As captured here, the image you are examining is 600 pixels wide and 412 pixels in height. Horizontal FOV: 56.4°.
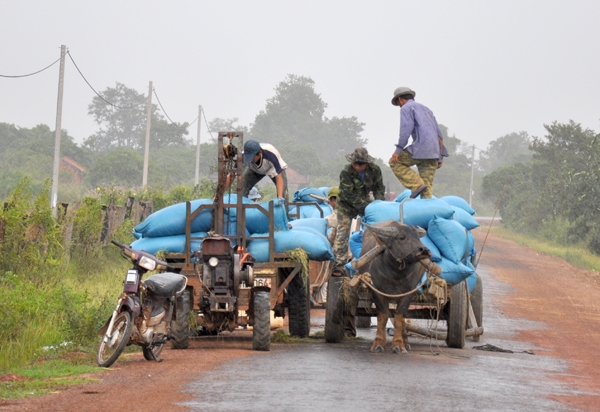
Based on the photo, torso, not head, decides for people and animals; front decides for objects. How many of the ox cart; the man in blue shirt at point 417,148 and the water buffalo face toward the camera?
2

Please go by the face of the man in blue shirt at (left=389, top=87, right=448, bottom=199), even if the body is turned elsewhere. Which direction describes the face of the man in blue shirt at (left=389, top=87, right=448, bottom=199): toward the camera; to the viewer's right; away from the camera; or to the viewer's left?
to the viewer's left

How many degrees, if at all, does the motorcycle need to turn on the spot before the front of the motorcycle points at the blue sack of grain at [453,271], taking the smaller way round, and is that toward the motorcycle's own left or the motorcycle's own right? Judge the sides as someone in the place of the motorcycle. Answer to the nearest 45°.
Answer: approximately 135° to the motorcycle's own left

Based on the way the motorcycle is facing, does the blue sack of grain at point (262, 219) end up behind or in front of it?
behind

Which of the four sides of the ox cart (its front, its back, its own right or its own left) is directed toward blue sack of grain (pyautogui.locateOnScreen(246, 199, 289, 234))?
right

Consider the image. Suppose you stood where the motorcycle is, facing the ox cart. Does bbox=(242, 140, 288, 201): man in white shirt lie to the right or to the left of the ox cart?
left

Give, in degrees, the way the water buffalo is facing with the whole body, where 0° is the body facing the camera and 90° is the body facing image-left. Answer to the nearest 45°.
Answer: approximately 0°

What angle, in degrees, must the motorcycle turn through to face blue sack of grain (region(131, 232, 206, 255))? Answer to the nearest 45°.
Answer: approximately 135° to its right
